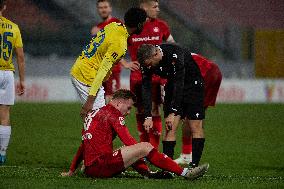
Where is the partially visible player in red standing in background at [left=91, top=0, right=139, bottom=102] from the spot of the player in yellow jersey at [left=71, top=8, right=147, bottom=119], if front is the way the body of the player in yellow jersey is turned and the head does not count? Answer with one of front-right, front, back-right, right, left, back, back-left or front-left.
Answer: front-left

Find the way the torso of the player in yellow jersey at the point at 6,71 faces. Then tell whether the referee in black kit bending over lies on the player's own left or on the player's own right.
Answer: on the player's own right

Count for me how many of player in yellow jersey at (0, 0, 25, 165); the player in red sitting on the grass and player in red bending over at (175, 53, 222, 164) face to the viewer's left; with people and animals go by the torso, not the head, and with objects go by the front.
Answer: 1

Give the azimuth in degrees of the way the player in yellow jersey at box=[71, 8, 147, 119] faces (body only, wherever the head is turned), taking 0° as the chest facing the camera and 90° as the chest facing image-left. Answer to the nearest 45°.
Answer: approximately 225°

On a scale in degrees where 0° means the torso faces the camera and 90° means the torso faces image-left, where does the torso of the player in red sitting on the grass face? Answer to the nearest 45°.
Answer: approximately 270°

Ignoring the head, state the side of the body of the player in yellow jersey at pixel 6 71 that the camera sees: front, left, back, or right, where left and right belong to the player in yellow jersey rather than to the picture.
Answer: back

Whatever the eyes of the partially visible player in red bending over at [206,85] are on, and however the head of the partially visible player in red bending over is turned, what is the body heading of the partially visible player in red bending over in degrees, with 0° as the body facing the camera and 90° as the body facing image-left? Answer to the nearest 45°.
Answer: approximately 90°
